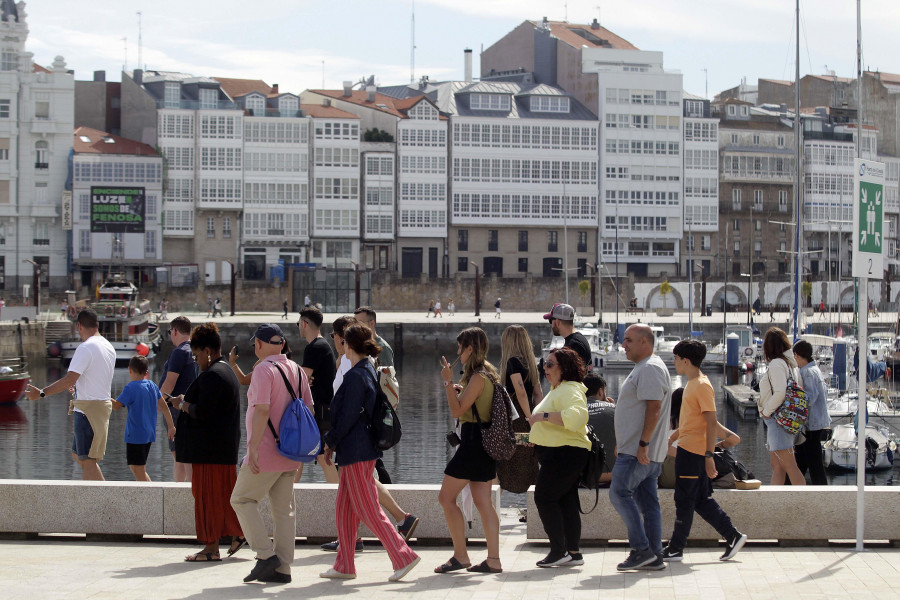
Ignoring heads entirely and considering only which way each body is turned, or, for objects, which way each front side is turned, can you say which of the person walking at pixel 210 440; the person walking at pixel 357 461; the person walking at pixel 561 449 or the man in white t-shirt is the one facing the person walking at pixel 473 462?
the person walking at pixel 561 449

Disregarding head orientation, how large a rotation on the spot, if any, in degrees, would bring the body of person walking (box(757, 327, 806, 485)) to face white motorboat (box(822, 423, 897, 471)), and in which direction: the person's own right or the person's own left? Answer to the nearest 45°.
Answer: approximately 90° to the person's own right

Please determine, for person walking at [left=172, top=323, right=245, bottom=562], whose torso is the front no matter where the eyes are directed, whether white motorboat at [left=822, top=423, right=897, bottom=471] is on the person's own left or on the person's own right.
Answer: on the person's own right

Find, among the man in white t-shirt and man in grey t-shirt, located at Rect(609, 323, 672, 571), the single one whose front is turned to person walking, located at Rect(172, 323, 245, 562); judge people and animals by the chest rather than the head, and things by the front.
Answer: the man in grey t-shirt

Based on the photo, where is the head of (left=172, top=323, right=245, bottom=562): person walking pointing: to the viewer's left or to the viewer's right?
to the viewer's left

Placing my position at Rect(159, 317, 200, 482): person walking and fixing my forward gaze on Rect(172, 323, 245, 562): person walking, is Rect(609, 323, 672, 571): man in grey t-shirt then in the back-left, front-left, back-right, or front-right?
front-left

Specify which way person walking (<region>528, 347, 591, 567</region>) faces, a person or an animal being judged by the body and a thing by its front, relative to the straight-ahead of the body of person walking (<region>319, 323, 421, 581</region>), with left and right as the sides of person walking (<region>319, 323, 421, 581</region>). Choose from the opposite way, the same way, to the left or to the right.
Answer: the same way

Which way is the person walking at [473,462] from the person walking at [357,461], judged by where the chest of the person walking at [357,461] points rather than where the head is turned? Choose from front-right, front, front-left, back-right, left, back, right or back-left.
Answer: back

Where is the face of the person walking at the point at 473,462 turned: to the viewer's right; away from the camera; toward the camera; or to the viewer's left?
to the viewer's left

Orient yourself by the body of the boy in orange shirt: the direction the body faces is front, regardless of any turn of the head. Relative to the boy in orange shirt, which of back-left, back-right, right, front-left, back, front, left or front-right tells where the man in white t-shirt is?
front

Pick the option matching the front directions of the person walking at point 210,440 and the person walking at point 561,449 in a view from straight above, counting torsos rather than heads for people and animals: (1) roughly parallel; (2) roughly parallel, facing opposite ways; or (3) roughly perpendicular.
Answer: roughly parallel

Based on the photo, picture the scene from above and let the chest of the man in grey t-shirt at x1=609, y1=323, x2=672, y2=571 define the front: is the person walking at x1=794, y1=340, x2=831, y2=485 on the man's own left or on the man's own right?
on the man's own right

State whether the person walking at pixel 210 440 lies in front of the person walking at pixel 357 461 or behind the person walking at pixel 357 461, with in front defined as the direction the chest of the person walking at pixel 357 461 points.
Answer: in front

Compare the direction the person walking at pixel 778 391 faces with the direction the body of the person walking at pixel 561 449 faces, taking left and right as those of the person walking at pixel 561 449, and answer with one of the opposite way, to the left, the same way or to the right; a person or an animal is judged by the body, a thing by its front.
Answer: the same way

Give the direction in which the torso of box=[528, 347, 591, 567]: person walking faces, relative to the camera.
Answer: to the viewer's left

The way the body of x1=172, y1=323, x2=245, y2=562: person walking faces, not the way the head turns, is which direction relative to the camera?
to the viewer's left

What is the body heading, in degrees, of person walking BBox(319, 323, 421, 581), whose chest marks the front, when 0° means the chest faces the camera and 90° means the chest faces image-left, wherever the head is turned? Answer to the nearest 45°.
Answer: approximately 90°
